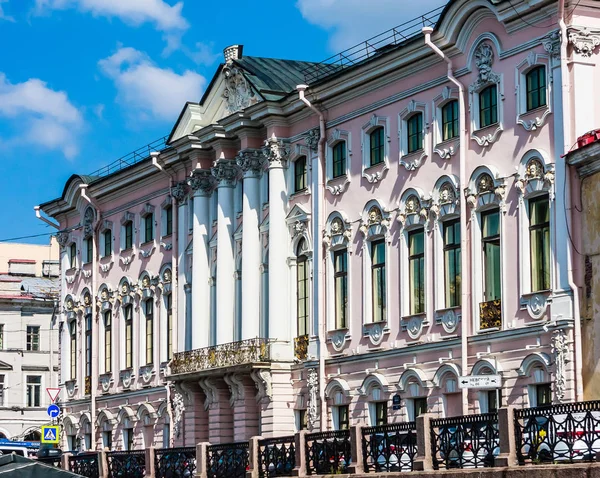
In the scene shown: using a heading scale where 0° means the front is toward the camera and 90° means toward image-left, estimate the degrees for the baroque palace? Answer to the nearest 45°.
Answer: approximately 45°

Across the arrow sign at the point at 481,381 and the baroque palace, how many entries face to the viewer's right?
0

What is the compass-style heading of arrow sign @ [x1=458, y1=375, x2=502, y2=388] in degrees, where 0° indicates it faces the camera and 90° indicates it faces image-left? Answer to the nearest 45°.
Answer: approximately 0°
